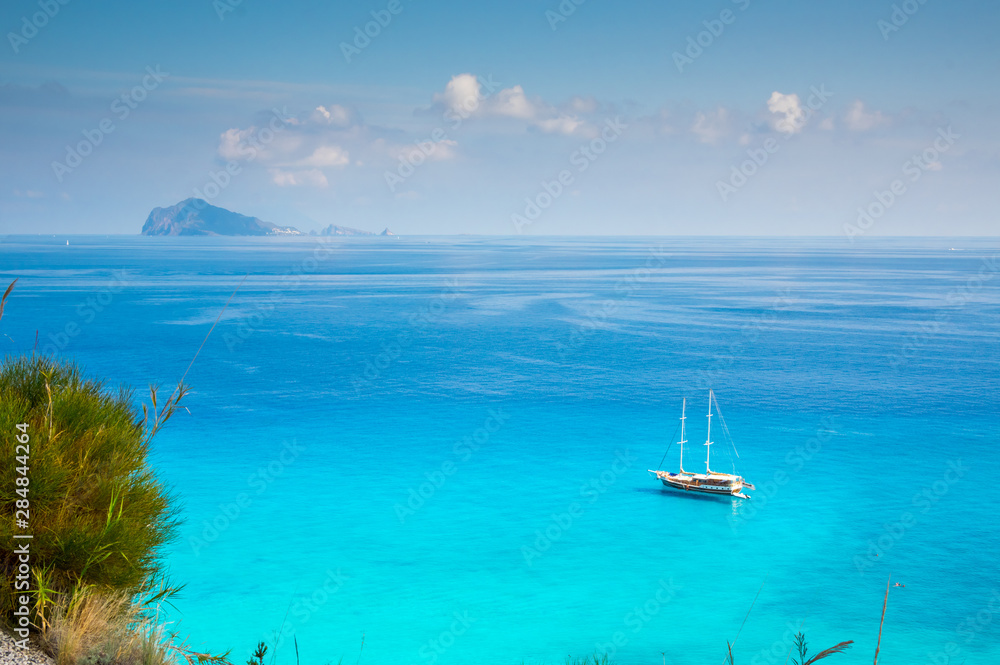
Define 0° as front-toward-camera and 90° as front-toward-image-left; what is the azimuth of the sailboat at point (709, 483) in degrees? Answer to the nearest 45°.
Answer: approximately 135°

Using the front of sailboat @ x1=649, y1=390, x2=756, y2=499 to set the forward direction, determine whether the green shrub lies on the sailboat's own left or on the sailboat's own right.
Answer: on the sailboat's own left
